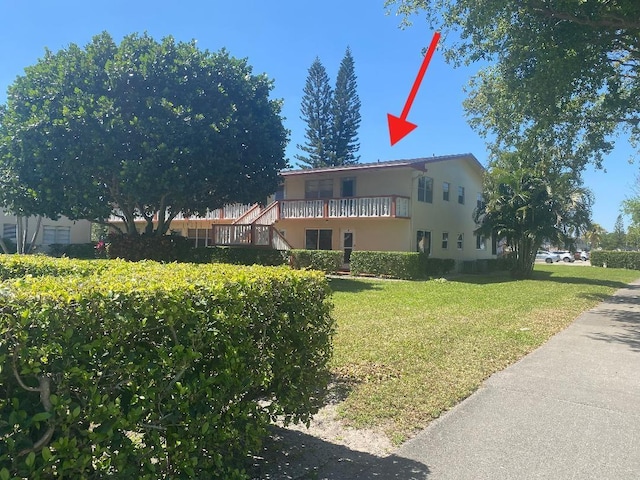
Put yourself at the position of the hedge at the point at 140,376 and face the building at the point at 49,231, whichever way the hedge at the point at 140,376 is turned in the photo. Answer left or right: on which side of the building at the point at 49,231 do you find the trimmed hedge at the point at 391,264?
right

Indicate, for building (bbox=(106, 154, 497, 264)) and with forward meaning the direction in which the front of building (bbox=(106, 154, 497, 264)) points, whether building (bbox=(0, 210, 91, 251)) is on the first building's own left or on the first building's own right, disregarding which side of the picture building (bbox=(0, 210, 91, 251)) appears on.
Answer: on the first building's own right

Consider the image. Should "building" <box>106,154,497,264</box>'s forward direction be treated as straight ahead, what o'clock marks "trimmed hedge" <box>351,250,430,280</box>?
The trimmed hedge is roughly at 10 o'clock from the building.

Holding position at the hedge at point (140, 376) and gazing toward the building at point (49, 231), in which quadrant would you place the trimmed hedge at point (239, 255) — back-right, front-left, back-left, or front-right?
front-right

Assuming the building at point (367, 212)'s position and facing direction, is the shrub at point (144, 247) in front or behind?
in front

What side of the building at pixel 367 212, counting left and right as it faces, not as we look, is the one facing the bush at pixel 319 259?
front

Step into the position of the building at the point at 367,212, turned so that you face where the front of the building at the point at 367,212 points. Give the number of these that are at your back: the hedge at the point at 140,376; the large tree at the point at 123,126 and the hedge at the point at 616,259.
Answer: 1

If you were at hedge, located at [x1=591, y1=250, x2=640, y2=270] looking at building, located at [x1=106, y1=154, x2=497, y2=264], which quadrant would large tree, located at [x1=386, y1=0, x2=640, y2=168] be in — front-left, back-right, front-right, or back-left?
front-left

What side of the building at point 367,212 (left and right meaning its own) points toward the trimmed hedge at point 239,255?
front

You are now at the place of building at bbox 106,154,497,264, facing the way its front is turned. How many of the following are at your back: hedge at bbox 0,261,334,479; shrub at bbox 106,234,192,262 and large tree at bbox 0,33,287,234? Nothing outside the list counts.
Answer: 0

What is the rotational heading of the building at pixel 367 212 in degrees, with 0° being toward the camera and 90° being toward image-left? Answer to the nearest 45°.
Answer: approximately 45°
